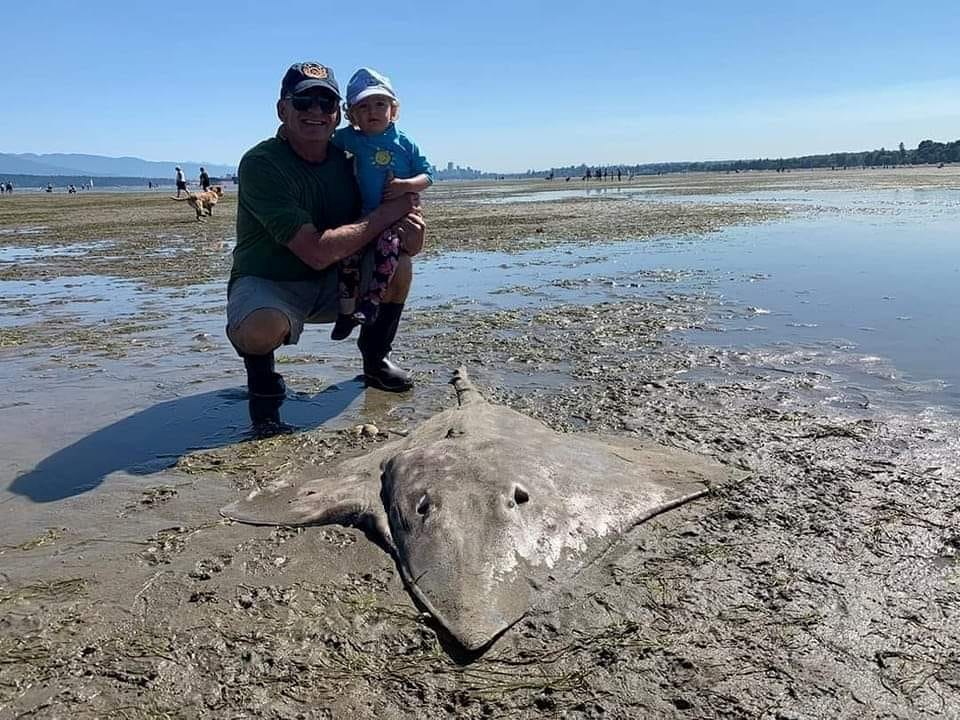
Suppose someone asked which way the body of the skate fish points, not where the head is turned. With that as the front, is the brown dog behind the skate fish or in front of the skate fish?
behind

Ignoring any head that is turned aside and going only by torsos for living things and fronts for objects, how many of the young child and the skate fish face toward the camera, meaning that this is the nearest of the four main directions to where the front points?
2

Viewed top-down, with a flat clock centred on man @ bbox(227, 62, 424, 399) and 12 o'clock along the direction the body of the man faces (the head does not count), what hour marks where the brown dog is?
The brown dog is roughly at 7 o'clock from the man.

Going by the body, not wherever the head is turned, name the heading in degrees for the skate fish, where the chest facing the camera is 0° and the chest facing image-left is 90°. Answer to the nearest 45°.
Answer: approximately 0°

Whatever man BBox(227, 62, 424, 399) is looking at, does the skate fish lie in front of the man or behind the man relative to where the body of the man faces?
in front

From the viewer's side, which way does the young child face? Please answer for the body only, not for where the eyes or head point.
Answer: toward the camera

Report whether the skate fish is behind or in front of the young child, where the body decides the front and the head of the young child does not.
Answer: in front
